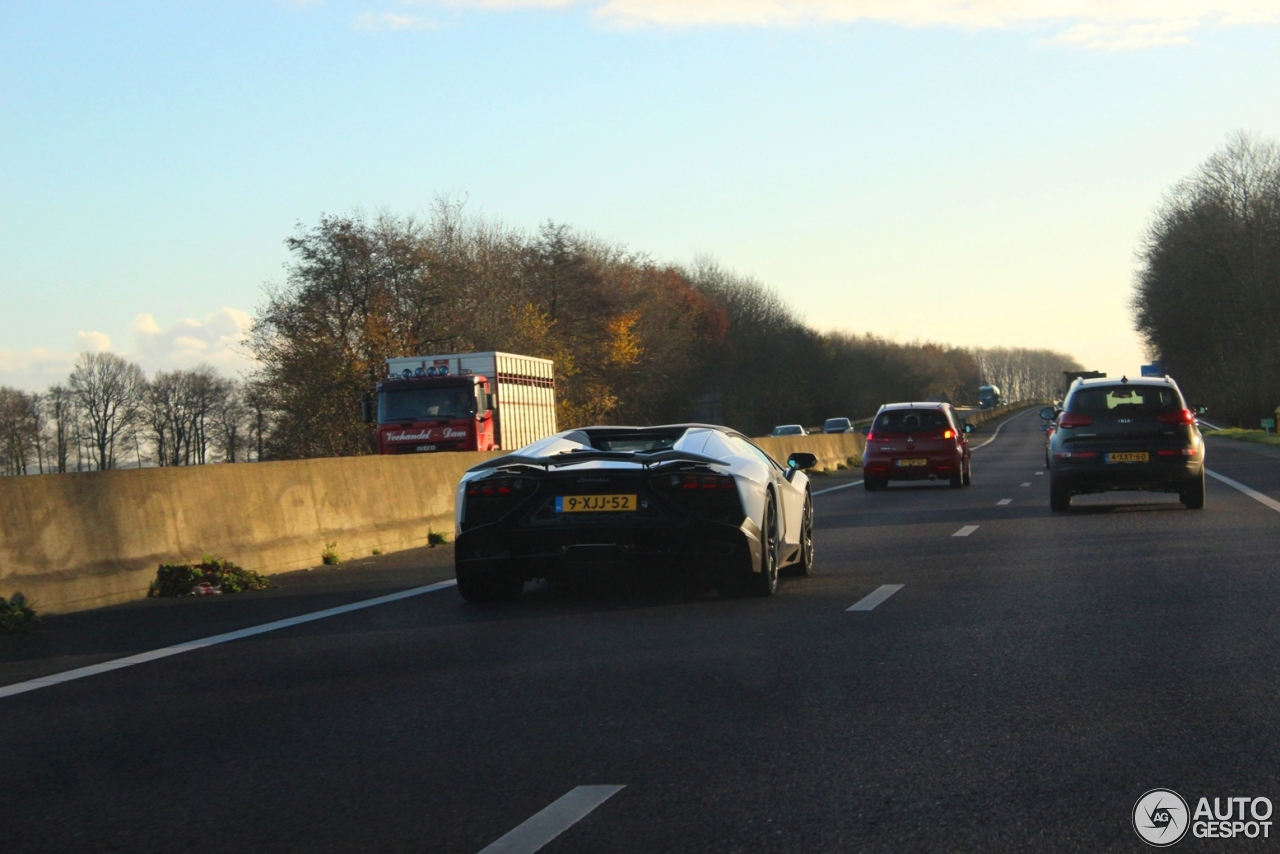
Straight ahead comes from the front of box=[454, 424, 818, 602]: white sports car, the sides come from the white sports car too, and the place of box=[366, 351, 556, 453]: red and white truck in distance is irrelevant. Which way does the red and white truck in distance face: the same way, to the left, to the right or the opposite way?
the opposite way

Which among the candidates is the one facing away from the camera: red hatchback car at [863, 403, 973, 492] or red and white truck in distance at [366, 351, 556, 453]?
the red hatchback car

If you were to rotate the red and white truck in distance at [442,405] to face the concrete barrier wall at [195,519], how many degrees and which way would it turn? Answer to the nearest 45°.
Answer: approximately 45° to its left

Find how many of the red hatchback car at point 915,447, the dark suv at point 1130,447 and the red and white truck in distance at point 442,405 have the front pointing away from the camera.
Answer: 2

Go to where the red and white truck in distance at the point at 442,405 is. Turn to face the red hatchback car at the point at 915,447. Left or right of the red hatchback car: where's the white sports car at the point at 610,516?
right

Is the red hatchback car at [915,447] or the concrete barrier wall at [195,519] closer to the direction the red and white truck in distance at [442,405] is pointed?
the concrete barrier wall

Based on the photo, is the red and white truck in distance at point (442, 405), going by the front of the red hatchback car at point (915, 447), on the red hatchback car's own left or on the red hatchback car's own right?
on the red hatchback car's own left

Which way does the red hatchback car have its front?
away from the camera

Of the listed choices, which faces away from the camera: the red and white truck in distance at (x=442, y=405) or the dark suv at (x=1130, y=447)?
the dark suv

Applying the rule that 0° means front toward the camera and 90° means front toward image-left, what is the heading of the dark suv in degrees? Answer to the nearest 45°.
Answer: approximately 180°

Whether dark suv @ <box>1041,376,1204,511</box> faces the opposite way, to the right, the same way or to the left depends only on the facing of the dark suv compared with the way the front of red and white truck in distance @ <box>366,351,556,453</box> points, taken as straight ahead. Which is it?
the opposite way
